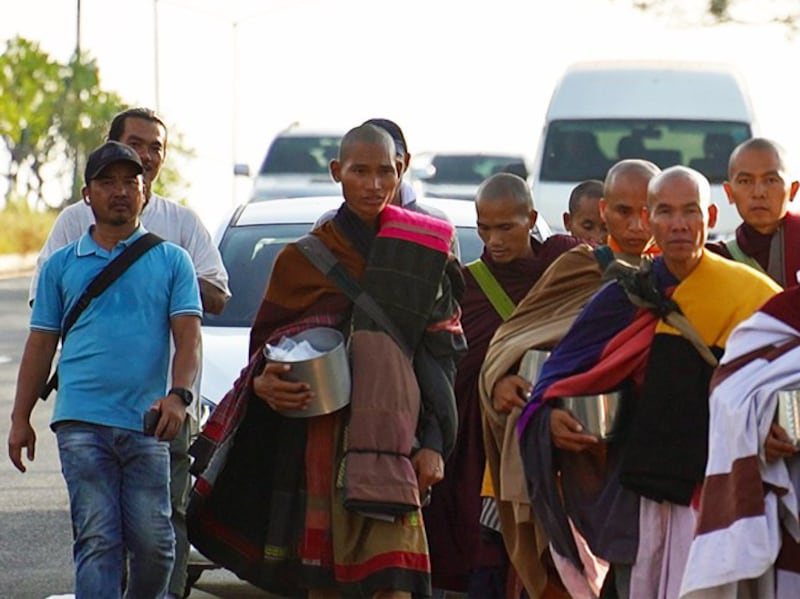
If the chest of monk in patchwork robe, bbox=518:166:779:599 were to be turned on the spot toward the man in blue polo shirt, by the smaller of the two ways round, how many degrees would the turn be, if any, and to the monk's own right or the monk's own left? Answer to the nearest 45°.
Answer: approximately 90° to the monk's own right

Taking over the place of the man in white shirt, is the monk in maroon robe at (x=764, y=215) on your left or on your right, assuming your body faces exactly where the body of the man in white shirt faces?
on your left

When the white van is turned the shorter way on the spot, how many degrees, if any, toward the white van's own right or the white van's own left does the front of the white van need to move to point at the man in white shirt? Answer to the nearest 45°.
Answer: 0° — it already faces them

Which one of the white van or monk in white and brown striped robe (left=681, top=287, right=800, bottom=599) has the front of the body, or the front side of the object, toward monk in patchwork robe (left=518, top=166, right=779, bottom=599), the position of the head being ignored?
the white van

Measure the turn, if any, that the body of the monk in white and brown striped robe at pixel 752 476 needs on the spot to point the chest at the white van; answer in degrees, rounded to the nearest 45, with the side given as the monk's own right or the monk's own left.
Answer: approximately 135° to the monk's own left

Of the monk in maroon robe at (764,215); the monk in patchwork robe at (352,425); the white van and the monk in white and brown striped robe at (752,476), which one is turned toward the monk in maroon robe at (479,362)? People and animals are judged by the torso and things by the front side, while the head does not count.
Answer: the white van

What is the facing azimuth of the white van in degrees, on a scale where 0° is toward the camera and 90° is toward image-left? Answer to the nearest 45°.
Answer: approximately 0°

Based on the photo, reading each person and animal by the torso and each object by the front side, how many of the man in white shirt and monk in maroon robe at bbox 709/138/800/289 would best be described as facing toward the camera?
2

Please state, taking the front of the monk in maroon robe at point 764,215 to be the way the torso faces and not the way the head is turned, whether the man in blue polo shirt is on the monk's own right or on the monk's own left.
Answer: on the monk's own right
